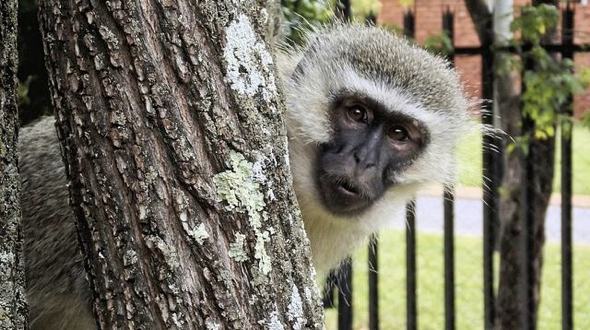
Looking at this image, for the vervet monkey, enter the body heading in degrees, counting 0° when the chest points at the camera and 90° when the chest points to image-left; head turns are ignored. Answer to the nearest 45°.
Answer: approximately 315°

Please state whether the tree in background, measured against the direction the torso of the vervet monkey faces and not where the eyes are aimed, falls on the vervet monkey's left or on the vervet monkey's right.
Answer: on the vervet monkey's left
